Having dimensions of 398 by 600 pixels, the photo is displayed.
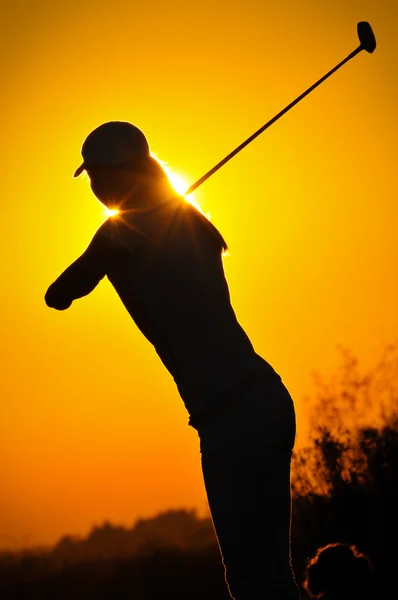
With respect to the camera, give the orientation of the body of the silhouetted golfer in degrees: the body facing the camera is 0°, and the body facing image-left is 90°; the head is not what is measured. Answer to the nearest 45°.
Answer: approximately 90°

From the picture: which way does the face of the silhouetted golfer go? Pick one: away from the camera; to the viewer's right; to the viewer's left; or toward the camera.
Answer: to the viewer's left
